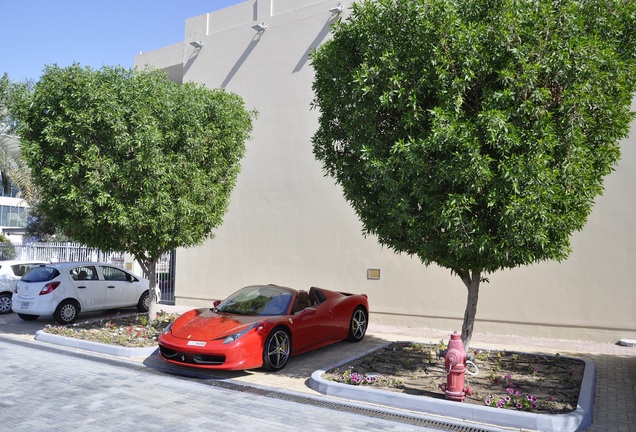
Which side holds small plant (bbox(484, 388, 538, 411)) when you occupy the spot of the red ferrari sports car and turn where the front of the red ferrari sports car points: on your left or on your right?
on your left

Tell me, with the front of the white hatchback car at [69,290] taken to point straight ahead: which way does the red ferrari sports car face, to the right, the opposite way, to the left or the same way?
the opposite way

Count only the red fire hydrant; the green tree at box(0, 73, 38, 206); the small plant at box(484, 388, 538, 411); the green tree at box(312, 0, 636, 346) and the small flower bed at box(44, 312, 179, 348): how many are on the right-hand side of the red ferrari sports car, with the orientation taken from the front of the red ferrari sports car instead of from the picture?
2

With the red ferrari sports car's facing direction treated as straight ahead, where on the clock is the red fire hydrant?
The red fire hydrant is roughly at 9 o'clock from the red ferrari sports car.

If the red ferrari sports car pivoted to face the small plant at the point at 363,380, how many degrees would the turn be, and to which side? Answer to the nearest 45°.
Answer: approximately 90° to its left

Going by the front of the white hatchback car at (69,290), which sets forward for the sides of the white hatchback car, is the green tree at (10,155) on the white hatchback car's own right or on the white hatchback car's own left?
on the white hatchback car's own left

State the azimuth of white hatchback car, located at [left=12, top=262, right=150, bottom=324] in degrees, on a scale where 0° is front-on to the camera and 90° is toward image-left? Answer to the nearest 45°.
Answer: approximately 225°

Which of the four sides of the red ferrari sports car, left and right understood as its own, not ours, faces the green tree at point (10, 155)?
right

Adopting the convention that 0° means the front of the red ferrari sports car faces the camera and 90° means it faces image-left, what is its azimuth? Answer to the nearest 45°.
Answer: approximately 45°
